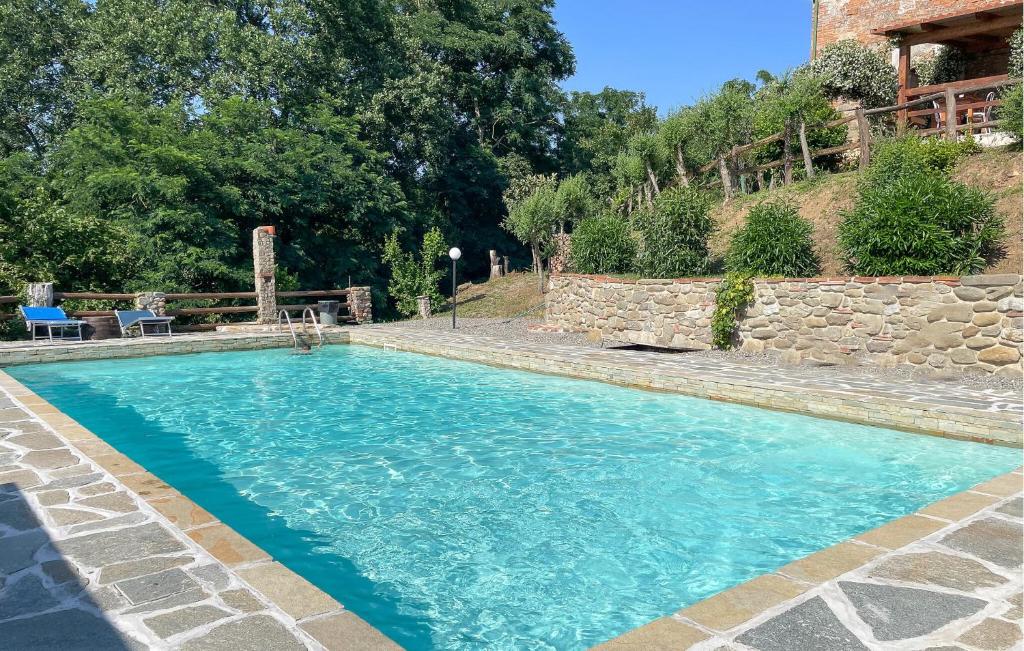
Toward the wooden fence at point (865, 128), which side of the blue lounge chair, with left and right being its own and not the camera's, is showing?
front

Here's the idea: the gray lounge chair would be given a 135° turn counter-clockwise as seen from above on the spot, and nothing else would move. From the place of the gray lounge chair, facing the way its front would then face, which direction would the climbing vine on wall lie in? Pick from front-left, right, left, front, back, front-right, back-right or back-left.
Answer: back-right

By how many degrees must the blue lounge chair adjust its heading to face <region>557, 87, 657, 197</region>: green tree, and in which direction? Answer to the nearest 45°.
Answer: approximately 90° to its left

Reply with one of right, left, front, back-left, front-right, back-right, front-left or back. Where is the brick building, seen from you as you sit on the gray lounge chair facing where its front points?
front-left

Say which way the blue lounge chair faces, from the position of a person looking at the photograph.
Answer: facing the viewer and to the right of the viewer

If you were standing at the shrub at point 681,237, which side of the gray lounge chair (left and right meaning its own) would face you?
front

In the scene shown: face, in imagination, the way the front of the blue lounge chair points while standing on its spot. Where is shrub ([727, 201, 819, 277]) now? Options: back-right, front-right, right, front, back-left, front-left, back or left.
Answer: front

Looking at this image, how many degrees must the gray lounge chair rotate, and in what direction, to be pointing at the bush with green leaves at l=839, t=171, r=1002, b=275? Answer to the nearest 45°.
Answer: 0° — it already faces it

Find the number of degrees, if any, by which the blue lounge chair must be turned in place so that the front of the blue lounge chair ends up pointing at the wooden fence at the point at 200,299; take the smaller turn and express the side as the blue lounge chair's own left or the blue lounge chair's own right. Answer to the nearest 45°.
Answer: approximately 90° to the blue lounge chair's own left

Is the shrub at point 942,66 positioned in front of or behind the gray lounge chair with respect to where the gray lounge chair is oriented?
in front

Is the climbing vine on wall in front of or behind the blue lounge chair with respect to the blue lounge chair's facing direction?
in front

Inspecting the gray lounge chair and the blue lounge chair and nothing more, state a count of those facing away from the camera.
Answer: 0
